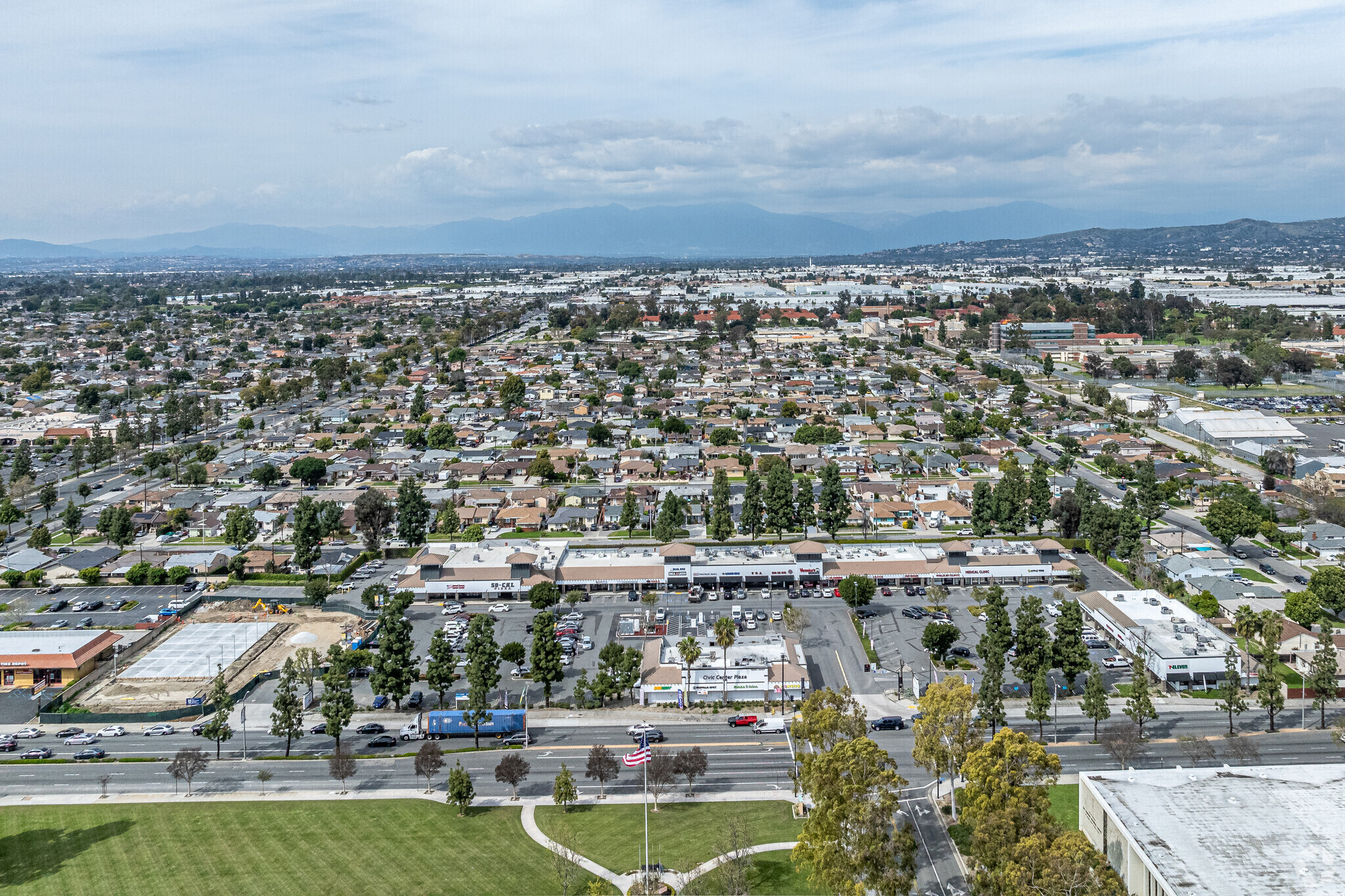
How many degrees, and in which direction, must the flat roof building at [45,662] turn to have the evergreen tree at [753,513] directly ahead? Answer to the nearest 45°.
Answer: approximately 90° to its left

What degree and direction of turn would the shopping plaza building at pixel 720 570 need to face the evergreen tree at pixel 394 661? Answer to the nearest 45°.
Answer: approximately 45° to its right

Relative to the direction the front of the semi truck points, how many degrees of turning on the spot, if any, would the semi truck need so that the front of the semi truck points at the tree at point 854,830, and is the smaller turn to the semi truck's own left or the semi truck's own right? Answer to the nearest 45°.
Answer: approximately 135° to the semi truck's own left

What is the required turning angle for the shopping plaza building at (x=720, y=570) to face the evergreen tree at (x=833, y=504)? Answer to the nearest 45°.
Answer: approximately 135° to its left

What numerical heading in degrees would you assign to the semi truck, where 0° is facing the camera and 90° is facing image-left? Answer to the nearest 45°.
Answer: approximately 90°

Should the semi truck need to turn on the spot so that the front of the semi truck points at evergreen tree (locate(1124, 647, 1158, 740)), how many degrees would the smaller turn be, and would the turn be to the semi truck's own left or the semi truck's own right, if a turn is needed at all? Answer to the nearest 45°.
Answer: approximately 180°

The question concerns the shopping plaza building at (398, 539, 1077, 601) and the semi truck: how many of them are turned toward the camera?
1

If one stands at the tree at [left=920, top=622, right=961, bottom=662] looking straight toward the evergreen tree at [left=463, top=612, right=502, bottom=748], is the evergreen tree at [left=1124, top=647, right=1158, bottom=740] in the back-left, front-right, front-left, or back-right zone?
back-left

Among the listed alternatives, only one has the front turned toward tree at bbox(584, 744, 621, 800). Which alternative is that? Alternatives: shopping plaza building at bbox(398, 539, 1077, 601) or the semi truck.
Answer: the shopping plaza building

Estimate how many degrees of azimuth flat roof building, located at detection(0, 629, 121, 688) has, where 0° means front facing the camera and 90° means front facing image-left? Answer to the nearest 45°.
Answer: approximately 0°

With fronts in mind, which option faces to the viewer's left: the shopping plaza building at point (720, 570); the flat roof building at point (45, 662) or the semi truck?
the semi truck

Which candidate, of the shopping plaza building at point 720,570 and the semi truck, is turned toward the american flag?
the shopping plaza building

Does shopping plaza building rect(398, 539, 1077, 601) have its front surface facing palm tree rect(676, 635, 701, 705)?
yes
